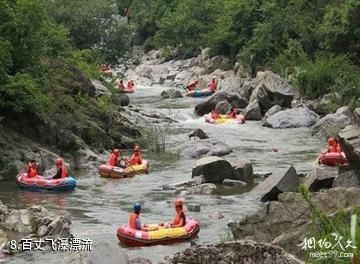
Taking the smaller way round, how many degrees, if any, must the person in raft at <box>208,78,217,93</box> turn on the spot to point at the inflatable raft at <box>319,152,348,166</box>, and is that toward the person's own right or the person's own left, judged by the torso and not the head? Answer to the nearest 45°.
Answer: approximately 90° to the person's own left

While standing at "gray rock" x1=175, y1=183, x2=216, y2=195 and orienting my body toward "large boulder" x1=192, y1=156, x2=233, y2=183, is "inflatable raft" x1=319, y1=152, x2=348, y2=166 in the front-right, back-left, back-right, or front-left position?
front-right

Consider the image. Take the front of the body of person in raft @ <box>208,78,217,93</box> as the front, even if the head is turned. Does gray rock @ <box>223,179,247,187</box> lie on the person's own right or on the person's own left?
on the person's own left

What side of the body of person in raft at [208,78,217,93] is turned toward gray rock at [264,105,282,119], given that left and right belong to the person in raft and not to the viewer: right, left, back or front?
left

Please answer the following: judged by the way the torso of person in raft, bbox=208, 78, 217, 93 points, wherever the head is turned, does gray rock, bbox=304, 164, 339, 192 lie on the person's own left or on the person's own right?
on the person's own left
